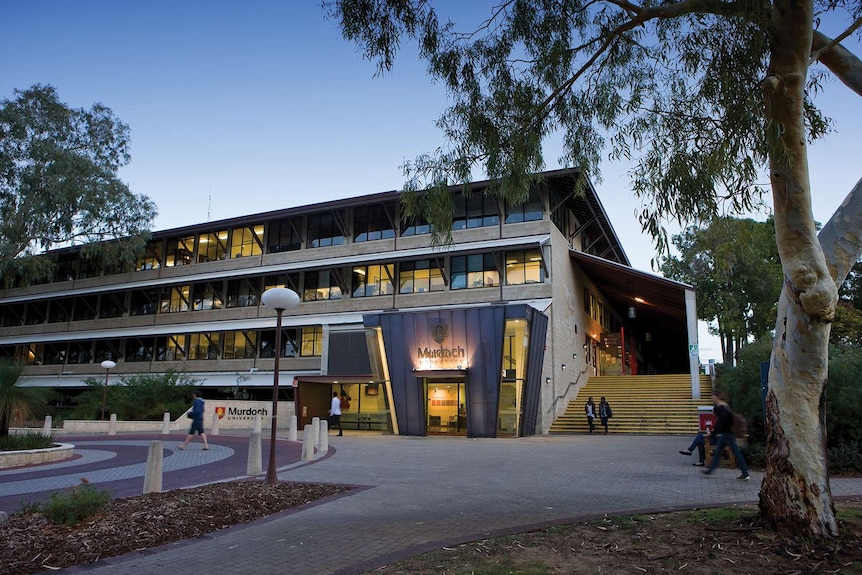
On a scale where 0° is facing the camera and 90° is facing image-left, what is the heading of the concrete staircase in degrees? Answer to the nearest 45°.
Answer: approximately 0°

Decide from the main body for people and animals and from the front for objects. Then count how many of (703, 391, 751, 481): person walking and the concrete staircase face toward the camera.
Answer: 1

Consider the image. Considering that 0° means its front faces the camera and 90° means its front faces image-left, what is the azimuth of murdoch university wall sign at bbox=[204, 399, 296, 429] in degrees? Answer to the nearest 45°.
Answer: approximately 0°

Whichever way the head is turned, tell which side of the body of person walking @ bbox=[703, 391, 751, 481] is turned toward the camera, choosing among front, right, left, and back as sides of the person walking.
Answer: left

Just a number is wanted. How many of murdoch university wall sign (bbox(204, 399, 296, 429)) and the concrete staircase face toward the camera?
2

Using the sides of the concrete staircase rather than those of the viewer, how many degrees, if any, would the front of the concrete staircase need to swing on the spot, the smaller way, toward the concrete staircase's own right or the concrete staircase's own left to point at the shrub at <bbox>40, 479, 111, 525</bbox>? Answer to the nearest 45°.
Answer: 0° — it already faces it

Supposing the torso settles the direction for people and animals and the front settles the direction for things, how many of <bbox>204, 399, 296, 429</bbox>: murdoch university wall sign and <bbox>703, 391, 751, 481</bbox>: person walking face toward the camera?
1

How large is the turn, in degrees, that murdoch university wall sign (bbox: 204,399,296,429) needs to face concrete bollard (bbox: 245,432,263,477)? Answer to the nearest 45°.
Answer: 0° — it already faces it

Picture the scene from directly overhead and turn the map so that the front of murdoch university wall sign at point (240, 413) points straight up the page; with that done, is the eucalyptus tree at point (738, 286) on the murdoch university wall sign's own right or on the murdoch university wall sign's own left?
on the murdoch university wall sign's own left
